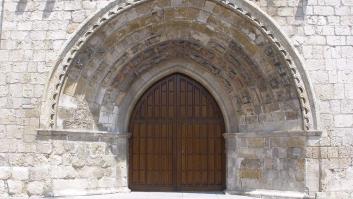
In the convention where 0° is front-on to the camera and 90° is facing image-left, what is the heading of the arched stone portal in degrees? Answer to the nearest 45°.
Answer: approximately 0°
